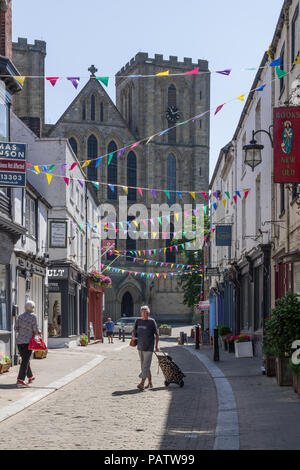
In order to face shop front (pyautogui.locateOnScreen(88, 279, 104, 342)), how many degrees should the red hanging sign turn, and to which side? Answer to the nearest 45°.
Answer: approximately 180°

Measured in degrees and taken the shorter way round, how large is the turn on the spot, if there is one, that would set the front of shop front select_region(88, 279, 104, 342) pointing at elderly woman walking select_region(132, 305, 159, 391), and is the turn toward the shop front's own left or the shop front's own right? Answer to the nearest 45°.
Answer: approximately 45° to the shop front's own right

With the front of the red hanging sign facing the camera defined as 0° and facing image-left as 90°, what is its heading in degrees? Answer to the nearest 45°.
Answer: approximately 0°

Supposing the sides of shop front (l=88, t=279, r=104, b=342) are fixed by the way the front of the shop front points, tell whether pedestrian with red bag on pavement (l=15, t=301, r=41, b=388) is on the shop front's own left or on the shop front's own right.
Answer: on the shop front's own right

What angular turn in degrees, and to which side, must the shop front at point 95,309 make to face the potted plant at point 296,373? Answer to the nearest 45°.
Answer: approximately 45° to its right

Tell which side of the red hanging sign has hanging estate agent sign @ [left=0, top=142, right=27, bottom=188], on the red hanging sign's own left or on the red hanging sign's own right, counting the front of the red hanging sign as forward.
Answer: on the red hanging sign's own right

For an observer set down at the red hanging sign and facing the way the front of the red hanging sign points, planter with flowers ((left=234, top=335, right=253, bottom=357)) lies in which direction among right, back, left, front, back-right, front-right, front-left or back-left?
back
